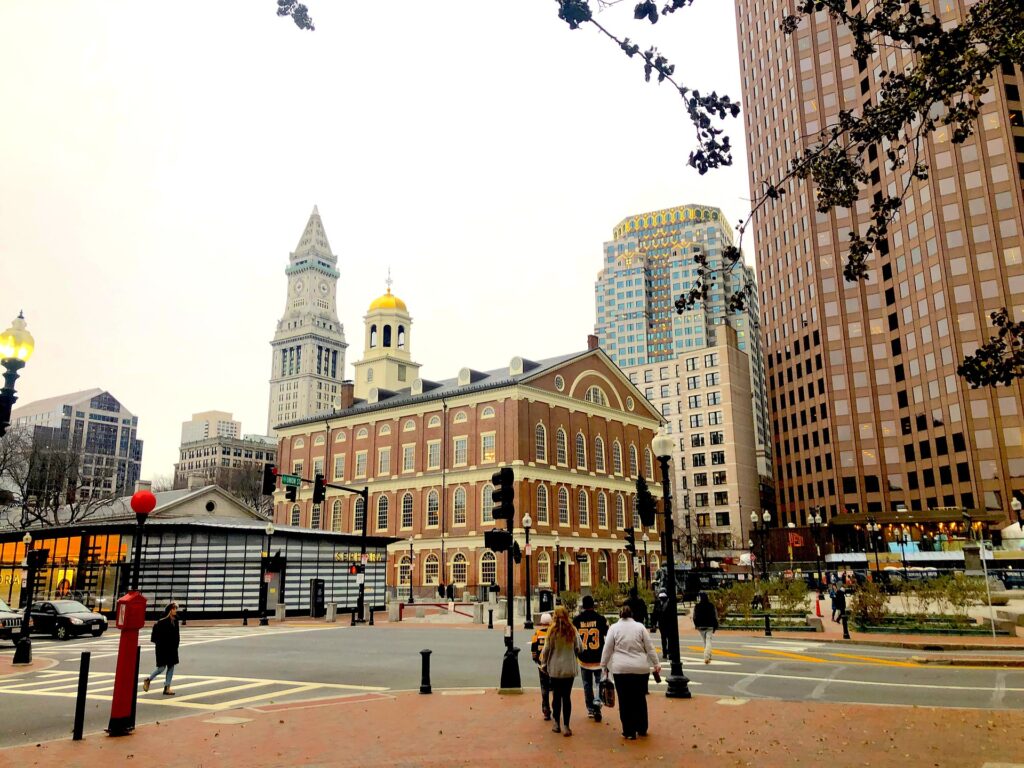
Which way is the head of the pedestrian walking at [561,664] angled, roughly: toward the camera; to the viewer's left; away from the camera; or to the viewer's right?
away from the camera

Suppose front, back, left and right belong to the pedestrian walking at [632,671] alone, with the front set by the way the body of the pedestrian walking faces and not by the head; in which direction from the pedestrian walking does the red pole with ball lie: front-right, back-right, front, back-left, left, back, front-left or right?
left

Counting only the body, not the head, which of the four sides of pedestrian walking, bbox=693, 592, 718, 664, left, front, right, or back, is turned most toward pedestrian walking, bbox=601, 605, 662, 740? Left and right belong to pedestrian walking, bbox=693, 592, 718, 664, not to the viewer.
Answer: back

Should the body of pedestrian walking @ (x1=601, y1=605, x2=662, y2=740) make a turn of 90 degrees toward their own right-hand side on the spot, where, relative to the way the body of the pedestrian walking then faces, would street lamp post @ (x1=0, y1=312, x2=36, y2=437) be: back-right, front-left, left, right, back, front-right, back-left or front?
back

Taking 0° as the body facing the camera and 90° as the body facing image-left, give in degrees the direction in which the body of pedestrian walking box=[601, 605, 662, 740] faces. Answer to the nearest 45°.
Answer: approximately 180°

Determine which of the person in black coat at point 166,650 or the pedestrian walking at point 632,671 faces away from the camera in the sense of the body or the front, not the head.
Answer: the pedestrian walking

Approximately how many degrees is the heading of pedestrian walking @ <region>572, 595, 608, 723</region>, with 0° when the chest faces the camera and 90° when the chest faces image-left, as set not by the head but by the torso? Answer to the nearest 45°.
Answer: approximately 180°

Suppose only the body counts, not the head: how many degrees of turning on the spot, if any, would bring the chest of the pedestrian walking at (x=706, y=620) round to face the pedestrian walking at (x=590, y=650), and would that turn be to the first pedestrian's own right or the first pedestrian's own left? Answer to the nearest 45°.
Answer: approximately 180°

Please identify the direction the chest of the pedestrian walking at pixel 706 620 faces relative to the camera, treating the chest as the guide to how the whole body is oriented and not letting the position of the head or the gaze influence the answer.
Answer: away from the camera
